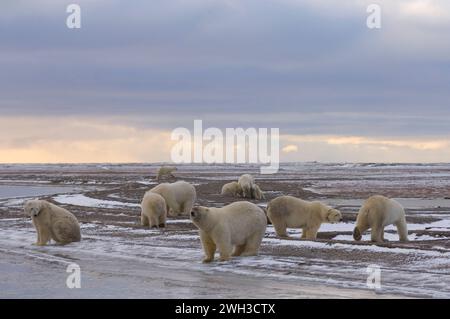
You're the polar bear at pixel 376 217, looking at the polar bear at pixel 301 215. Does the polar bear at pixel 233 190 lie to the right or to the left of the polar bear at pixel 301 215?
right

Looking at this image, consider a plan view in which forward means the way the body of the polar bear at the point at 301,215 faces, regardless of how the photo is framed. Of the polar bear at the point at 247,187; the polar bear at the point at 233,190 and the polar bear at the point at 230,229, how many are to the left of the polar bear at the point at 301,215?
2

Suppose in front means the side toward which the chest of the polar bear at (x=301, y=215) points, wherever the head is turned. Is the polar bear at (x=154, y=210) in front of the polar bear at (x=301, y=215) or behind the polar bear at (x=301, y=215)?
behind

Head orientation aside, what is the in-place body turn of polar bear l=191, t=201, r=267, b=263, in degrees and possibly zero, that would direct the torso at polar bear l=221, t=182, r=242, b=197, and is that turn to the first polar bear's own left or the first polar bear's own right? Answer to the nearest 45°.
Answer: approximately 135° to the first polar bear's own right

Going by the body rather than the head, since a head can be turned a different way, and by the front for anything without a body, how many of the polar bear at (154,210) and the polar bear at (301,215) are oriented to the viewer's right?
1

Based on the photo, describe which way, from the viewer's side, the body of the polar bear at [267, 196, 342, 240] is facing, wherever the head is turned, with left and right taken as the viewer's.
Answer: facing to the right of the viewer

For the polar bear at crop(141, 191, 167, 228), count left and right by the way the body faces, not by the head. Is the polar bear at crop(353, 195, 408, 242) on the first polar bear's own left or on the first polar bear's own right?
on the first polar bear's own right

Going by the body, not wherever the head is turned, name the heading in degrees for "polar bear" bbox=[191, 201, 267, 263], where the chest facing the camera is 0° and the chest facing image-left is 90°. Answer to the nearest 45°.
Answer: approximately 45°

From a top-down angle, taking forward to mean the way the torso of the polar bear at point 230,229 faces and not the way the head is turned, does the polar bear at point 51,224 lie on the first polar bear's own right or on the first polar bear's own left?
on the first polar bear's own right

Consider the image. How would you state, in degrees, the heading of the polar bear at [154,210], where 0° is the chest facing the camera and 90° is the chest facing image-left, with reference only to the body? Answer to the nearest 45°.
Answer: approximately 180°

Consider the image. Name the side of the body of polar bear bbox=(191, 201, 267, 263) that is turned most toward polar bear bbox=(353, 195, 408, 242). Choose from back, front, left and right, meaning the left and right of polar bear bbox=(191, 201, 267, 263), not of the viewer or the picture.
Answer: back

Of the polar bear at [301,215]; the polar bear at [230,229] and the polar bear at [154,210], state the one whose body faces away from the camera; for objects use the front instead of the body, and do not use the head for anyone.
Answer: the polar bear at [154,210]
